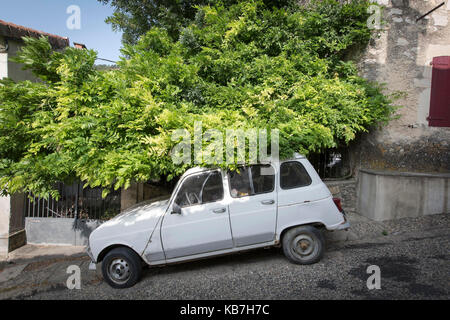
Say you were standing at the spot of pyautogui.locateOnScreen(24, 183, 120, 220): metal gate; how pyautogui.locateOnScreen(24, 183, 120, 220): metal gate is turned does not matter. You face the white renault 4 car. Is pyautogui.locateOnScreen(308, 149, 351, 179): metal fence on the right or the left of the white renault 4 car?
left

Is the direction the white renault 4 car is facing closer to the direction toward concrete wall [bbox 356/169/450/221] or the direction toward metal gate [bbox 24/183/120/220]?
the metal gate

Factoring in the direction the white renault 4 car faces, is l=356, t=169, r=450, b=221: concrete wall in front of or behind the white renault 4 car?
behind

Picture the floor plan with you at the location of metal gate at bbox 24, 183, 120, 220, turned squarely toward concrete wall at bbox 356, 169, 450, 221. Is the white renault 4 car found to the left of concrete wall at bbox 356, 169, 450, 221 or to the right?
right

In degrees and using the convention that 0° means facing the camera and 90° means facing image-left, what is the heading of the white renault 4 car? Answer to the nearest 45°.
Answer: approximately 90°
